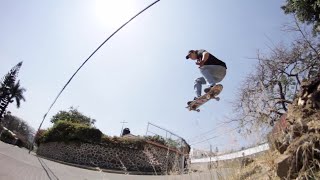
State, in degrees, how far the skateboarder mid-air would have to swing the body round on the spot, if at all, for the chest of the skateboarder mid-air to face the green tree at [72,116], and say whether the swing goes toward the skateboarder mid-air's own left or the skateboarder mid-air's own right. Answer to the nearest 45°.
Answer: approximately 45° to the skateboarder mid-air's own right

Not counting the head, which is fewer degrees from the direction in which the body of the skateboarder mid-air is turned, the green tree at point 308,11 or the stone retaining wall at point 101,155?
the stone retaining wall

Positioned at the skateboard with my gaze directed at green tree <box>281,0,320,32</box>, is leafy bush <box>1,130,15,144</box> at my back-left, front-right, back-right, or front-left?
back-left

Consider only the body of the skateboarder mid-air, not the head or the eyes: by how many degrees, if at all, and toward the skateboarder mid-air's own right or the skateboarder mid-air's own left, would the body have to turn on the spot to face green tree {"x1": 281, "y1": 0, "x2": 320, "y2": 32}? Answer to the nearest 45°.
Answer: approximately 135° to the skateboarder mid-air's own right

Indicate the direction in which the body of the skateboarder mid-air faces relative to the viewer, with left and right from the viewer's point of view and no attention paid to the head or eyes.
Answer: facing to the left of the viewer
